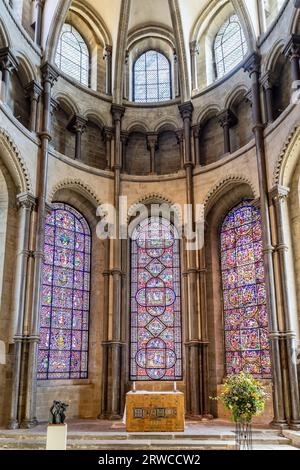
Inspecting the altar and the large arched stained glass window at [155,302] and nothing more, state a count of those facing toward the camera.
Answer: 2

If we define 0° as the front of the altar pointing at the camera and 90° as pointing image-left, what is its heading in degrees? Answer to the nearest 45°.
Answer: approximately 0°

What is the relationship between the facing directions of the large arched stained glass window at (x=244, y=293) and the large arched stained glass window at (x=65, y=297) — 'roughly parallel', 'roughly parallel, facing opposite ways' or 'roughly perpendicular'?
roughly perpendicular

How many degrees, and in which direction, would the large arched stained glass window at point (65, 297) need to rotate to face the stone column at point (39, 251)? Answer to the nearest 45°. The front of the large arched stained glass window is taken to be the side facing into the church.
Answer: approximately 90° to its right

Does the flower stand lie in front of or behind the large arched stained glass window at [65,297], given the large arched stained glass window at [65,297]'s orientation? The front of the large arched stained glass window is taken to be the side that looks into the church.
in front

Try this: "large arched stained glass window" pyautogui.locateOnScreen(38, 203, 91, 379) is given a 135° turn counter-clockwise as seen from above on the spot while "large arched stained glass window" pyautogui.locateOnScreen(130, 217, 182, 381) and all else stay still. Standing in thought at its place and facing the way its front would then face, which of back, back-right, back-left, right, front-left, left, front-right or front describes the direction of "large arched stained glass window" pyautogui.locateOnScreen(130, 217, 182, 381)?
right

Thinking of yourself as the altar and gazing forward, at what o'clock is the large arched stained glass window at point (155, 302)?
The large arched stained glass window is roughly at 6 o'clock from the altar.

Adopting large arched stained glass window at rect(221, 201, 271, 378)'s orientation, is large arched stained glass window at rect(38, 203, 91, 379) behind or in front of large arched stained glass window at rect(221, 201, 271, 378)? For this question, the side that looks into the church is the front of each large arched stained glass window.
in front

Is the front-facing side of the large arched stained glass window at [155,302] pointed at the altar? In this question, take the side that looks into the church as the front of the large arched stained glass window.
yes

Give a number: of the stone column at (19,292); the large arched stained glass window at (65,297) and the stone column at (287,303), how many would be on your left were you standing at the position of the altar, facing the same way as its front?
1

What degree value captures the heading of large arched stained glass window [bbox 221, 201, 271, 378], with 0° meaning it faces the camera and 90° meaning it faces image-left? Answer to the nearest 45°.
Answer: approximately 45°

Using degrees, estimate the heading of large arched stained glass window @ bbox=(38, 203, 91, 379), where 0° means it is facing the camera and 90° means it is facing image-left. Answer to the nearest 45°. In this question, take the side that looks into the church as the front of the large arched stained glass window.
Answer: approximately 315°

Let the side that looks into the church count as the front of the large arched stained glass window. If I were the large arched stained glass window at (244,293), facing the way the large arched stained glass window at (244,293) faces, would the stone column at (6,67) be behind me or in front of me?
in front
